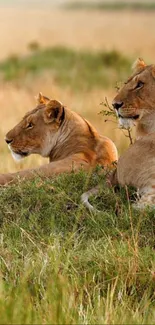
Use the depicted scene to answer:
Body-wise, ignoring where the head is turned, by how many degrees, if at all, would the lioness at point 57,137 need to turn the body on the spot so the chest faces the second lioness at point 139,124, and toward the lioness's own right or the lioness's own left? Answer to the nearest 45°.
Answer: approximately 135° to the lioness's own left

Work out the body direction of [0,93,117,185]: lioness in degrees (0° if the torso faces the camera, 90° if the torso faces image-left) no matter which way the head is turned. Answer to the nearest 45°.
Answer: approximately 90°

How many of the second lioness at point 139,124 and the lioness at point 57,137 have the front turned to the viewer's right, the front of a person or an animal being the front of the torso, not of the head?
0

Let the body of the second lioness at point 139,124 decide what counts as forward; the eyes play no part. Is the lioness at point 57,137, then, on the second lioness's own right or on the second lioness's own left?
on the second lioness's own right
